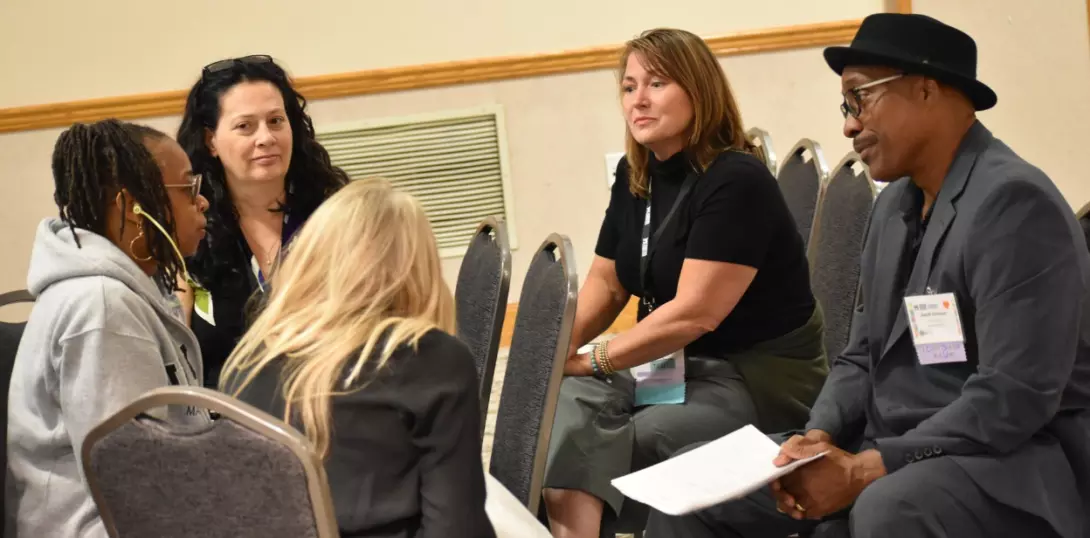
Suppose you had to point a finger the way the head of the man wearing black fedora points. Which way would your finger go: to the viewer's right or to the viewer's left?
to the viewer's left

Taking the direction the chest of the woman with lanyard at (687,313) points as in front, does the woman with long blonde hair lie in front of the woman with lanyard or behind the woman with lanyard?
in front

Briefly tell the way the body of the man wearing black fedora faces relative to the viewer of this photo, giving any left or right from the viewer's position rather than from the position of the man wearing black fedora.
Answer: facing the viewer and to the left of the viewer

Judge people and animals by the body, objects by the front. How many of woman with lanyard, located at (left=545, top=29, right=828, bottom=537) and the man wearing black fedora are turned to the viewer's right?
0

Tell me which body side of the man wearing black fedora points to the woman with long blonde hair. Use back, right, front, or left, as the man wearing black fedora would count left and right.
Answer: front

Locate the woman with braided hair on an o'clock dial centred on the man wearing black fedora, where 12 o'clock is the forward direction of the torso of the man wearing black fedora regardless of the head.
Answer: The woman with braided hair is roughly at 1 o'clock from the man wearing black fedora.

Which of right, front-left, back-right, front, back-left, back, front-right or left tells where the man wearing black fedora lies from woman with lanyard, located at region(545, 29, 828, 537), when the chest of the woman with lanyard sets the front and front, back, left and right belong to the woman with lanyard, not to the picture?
left

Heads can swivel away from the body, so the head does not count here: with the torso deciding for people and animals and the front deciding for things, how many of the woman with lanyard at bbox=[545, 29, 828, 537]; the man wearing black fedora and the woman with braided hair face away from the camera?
0

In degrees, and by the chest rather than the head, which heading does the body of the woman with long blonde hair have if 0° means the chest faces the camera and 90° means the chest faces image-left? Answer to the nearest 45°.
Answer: approximately 180°

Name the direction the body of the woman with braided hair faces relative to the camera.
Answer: to the viewer's right

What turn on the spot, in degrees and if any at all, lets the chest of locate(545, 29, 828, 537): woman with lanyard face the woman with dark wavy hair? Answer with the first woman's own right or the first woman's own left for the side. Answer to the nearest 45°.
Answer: approximately 45° to the first woman's own right

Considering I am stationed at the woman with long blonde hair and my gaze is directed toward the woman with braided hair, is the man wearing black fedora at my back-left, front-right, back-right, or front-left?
back-right

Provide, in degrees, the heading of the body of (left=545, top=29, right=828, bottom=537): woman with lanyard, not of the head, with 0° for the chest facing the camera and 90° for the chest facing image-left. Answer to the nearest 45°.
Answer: approximately 45°

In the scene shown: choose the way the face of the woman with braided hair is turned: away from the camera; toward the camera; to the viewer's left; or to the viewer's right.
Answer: to the viewer's right
